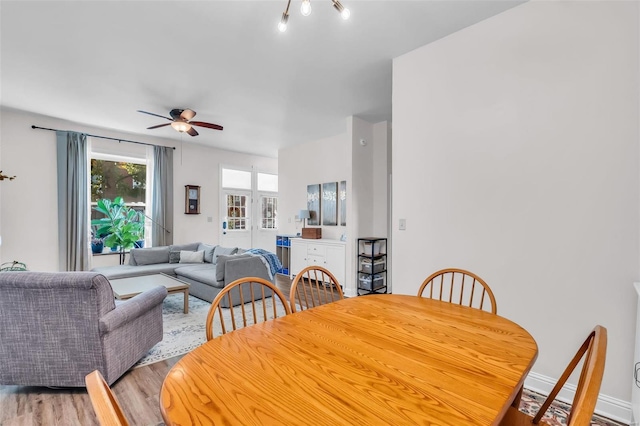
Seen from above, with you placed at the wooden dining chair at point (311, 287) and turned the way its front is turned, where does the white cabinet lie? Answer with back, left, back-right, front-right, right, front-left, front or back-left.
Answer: back-left

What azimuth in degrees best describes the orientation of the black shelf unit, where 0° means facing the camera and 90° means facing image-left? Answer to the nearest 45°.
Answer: approximately 45°

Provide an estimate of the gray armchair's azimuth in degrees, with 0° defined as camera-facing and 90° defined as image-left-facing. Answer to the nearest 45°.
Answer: approximately 225°

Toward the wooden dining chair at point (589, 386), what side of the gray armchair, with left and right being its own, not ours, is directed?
right

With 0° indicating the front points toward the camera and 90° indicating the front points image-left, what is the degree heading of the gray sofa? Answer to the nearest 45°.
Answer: approximately 45°

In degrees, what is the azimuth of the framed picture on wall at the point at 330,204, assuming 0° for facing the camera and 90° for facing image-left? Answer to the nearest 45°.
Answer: approximately 45°

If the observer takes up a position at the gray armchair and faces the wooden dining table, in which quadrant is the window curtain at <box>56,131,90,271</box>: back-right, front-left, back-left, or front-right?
back-left

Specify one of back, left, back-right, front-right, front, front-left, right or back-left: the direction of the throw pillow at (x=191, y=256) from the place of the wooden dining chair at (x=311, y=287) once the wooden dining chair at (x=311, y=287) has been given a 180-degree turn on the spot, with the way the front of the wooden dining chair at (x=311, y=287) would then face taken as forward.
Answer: front

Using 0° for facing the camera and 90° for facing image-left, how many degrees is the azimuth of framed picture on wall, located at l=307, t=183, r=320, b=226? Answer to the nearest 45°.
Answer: approximately 45°

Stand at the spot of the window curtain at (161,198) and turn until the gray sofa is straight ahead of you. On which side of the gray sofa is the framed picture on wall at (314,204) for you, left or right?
left
